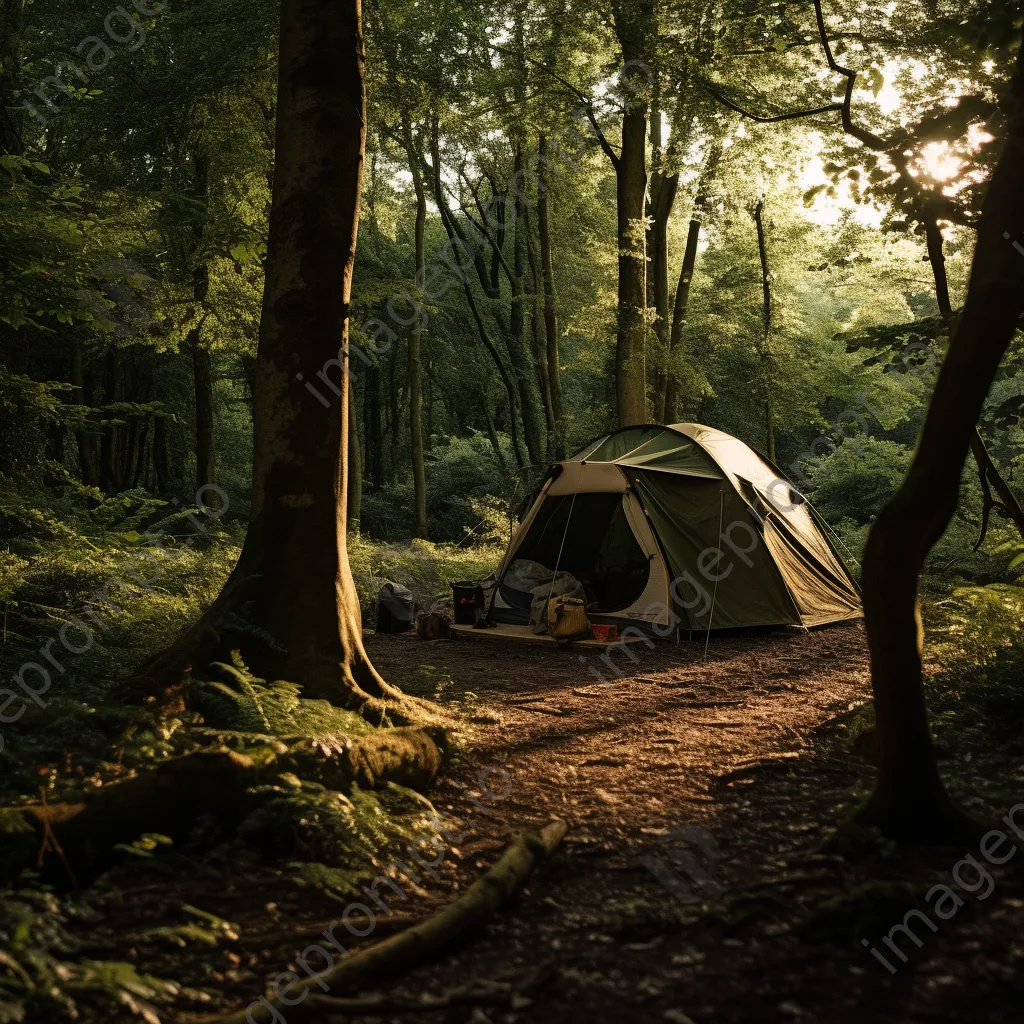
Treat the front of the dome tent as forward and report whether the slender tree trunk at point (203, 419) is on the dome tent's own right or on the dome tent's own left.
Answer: on the dome tent's own right

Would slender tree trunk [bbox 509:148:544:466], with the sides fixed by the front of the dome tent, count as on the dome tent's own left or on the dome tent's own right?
on the dome tent's own right

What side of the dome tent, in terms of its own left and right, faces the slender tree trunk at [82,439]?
right

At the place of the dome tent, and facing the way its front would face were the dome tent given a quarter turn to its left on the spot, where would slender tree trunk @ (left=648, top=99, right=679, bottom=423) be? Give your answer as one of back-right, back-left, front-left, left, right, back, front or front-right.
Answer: back-left

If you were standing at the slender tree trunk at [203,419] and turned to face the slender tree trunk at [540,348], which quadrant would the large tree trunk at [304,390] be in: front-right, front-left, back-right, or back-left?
back-right

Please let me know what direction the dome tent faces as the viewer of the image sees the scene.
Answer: facing the viewer and to the left of the viewer

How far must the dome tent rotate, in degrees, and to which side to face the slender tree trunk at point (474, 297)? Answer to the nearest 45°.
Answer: approximately 135° to its right

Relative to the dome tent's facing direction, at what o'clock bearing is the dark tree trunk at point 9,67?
The dark tree trunk is roughly at 1 o'clock from the dome tent.

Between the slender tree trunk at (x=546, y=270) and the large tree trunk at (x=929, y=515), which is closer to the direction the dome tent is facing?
the large tree trunk

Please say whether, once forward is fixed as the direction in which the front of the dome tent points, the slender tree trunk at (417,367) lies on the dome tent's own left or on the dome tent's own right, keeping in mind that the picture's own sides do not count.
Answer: on the dome tent's own right

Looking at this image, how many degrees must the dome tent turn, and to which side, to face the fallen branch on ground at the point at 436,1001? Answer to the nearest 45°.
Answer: approximately 45° to its left
